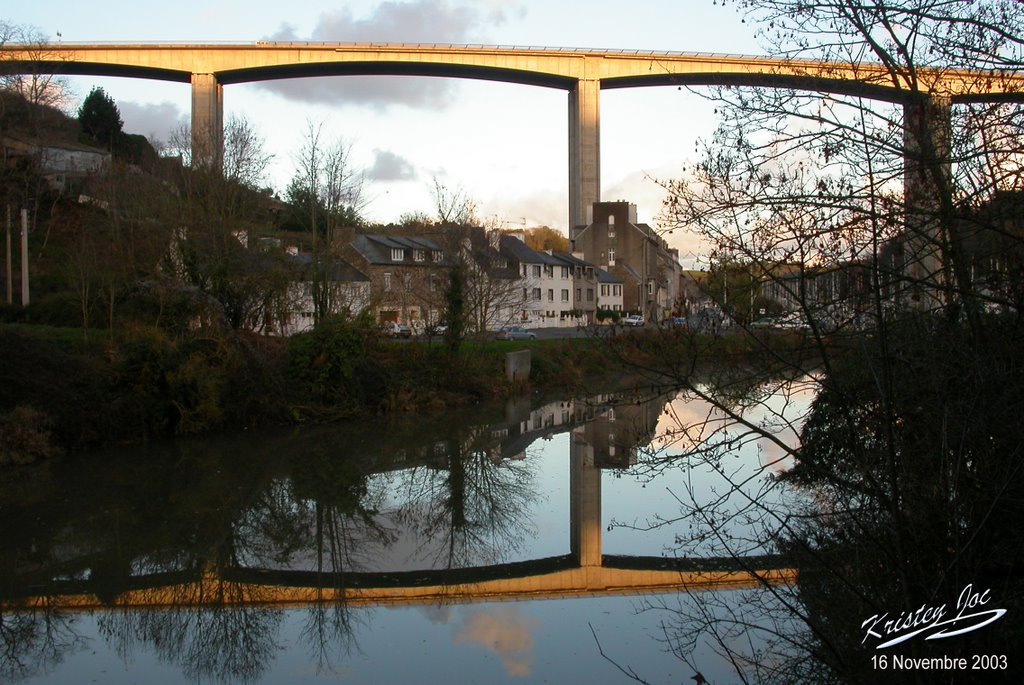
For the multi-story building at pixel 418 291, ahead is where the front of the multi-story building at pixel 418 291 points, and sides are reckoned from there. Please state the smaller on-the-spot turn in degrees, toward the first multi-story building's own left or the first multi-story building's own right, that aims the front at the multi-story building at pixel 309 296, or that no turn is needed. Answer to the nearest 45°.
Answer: approximately 90° to the first multi-story building's own right

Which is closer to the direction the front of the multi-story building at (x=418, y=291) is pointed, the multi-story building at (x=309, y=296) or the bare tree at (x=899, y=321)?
the bare tree

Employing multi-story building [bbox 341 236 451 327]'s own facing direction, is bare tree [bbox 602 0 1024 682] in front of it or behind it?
in front

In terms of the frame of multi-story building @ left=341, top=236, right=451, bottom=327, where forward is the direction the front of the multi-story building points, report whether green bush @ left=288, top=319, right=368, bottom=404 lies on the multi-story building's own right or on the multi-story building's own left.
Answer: on the multi-story building's own right

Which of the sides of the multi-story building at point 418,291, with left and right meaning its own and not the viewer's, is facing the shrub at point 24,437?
front

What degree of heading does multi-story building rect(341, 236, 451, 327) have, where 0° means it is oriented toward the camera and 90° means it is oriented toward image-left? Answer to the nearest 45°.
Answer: approximately 315°
